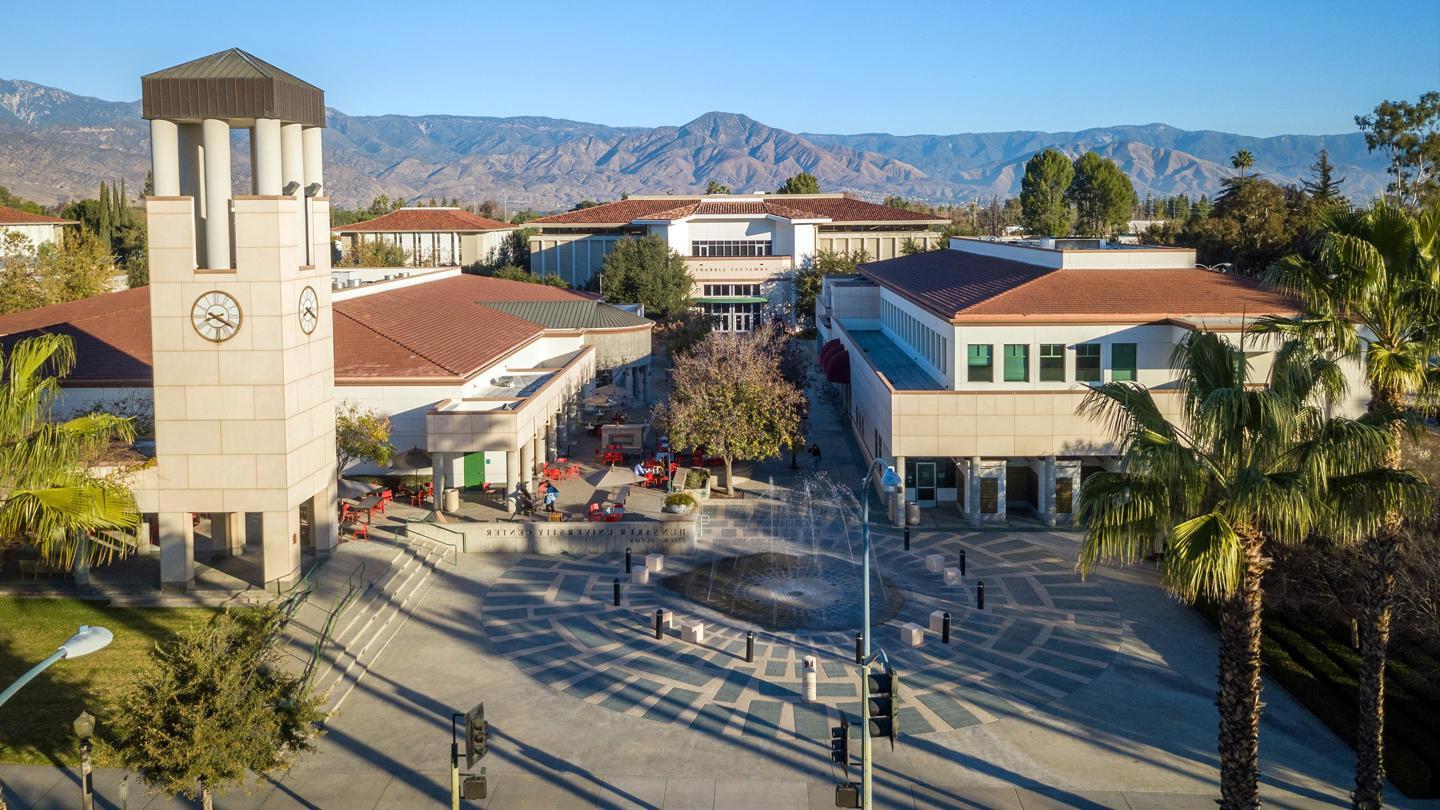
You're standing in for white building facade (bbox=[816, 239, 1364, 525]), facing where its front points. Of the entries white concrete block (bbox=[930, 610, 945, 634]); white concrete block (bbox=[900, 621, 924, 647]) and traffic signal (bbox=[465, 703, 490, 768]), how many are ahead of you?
3

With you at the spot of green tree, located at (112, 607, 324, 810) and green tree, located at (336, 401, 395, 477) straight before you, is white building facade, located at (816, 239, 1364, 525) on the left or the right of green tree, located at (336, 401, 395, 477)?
right

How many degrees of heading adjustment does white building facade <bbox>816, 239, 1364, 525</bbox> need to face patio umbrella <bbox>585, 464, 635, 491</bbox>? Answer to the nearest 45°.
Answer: approximately 90° to its right

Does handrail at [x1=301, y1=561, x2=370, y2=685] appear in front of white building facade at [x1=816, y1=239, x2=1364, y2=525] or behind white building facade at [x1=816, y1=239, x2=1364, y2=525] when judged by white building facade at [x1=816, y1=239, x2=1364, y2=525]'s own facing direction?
in front

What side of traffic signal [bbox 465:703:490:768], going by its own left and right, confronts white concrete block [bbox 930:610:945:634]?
left

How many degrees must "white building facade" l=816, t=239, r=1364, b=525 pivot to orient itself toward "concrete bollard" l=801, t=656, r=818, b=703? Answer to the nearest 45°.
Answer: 0° — it already faces it

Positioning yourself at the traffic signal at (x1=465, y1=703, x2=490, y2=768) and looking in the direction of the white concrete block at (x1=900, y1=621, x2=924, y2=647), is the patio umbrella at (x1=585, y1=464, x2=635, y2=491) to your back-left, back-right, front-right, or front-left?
front-left

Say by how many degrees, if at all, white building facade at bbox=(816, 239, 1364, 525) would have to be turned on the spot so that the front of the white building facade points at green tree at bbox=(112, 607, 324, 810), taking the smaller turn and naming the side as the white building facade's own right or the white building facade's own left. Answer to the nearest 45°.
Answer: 0° — it already faces it

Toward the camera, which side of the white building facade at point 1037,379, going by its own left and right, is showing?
front
